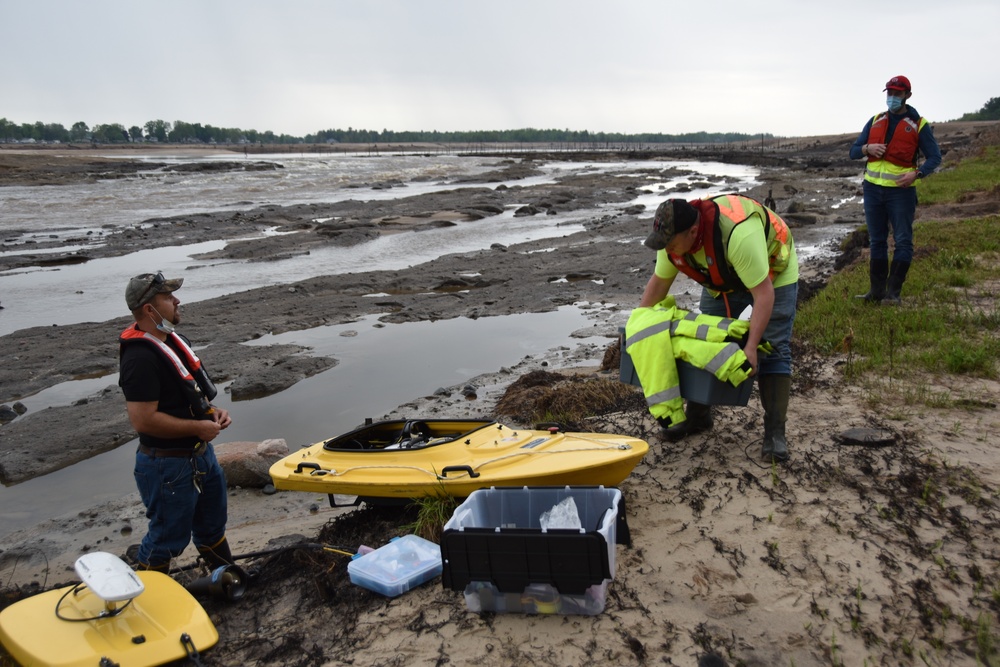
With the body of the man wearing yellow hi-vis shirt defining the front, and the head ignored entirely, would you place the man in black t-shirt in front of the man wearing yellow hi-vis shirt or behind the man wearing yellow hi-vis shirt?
in front

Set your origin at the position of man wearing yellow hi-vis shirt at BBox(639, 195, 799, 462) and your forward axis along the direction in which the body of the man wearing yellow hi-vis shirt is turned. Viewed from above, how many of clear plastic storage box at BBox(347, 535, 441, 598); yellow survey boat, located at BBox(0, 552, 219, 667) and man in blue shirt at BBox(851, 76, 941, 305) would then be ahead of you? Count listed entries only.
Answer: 2

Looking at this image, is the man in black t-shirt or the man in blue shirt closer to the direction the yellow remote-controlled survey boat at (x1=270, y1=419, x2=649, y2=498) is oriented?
the man in blue shirt

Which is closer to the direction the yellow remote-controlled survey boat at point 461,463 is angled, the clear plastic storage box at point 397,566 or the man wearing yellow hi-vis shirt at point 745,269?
the man wearing yellow hi-vis shirt

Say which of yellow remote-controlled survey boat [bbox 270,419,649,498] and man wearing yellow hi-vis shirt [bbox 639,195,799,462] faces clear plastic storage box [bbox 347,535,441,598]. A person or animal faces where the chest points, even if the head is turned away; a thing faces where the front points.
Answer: the man wearing yellow hi-vis shirt

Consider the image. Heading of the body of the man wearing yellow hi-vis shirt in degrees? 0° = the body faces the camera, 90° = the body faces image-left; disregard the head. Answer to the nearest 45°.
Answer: approximately 45°

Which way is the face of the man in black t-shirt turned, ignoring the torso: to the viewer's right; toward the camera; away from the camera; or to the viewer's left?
to the viewer's right

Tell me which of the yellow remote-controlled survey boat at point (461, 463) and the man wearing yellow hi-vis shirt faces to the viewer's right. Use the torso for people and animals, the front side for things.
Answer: the yellow remote-controlled survey boat

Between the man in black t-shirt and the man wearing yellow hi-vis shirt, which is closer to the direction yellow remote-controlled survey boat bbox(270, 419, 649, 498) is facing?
the man wearing yellow hi-vis shirt

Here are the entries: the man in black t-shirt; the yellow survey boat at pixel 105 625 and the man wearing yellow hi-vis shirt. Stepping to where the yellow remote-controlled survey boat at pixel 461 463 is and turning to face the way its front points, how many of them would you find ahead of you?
1

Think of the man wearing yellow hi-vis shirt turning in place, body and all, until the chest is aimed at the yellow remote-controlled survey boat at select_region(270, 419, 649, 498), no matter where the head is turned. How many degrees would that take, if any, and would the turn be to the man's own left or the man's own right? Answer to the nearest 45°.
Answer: approximately 45° to the man's own right

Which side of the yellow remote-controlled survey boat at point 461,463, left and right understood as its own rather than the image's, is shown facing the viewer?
right

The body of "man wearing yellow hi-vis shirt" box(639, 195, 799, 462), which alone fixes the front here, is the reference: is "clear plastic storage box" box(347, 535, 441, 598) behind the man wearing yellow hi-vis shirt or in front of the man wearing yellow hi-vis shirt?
in front

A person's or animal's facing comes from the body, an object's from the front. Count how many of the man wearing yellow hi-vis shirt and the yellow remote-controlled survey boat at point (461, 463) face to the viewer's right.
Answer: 1

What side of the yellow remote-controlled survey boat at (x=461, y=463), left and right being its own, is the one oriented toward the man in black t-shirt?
back
